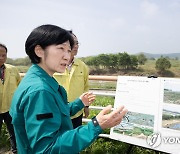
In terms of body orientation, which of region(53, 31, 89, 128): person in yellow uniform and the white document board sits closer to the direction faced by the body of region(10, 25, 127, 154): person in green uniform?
the white document board

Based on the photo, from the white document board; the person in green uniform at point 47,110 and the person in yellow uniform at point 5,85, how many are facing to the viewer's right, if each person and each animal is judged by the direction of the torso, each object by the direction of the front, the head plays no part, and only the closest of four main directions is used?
1

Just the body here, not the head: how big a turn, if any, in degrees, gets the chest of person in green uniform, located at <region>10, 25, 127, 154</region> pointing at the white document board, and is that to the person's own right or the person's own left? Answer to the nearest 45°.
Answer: approximately 45° to the person's own left

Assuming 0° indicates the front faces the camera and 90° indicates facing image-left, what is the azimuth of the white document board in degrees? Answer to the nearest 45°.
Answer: approximately 45°
